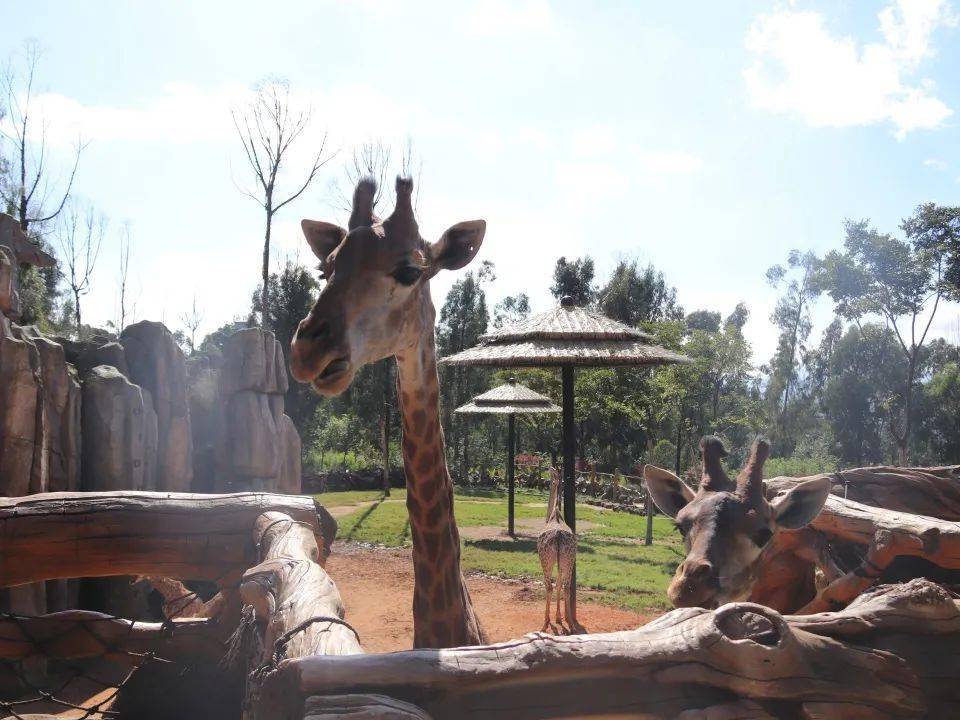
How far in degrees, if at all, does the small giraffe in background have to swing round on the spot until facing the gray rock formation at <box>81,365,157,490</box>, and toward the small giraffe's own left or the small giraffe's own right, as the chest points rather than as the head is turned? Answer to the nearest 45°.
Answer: approximately 90° to the small giraffe's own left

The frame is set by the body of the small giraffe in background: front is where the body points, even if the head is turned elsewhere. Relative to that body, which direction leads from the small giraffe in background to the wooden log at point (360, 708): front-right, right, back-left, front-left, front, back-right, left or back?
back

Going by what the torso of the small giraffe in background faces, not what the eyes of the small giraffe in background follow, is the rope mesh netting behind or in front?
behind

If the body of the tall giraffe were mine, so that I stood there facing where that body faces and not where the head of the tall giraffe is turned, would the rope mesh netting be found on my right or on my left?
on my right

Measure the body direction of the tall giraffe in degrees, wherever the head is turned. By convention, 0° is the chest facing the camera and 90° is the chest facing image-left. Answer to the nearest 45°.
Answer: approximately 45°

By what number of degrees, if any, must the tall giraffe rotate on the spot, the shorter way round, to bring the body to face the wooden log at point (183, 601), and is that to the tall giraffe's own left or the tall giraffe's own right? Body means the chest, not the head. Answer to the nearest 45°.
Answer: approximately 90° to the tall giraffe's own right

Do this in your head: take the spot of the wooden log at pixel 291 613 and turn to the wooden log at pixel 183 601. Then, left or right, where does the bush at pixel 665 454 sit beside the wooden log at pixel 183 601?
right

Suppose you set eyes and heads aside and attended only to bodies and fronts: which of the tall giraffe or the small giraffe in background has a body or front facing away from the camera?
the small giraffe in background

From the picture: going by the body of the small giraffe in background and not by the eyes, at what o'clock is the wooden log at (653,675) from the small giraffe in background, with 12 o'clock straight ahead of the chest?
The wooden log is roughly at 6 o'clock from the small giraffe in background.

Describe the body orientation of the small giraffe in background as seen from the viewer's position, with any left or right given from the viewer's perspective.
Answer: facing away from the viewer

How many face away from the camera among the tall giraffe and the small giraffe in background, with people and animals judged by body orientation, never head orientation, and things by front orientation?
1
